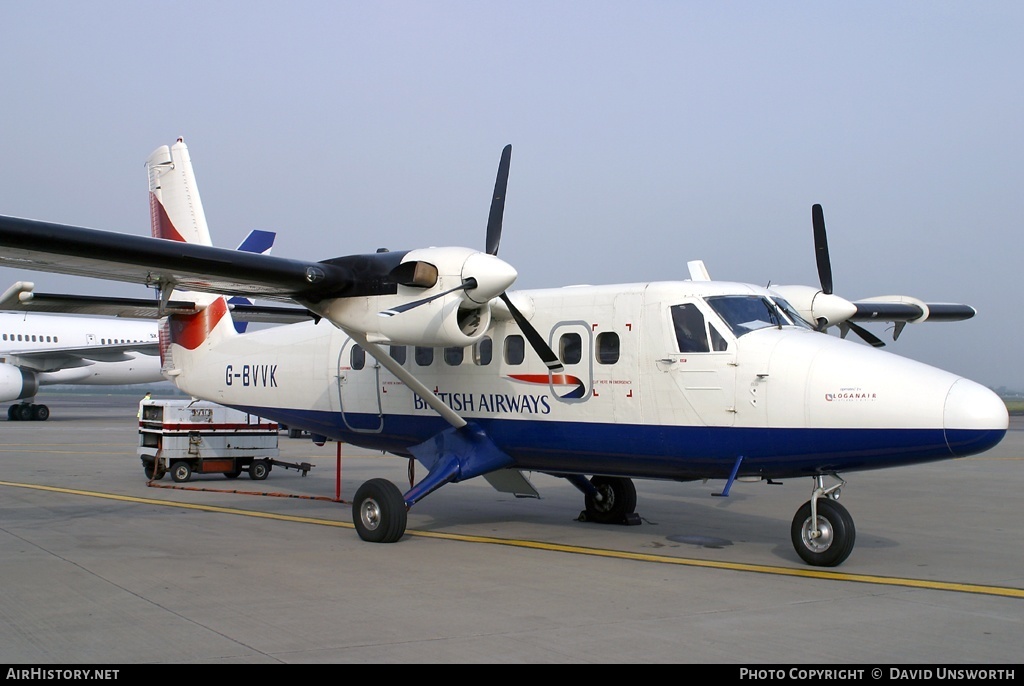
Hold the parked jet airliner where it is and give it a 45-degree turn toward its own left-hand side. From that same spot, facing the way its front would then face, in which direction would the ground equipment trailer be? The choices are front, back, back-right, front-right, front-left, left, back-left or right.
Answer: front-left

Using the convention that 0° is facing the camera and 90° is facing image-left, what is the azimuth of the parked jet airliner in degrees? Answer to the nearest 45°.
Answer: approximately 90°

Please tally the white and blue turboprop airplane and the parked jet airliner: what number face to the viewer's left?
1

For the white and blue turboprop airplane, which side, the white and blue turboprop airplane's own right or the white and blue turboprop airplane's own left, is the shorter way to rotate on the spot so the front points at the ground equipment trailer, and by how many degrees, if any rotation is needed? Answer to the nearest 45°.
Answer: approximately 180°

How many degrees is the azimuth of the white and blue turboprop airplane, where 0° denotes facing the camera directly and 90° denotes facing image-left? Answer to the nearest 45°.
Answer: approximately 315°

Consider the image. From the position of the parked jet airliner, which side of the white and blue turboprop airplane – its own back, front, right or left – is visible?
back

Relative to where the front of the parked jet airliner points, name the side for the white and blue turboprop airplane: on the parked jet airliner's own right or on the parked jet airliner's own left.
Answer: on the parked jet airliner's own left
